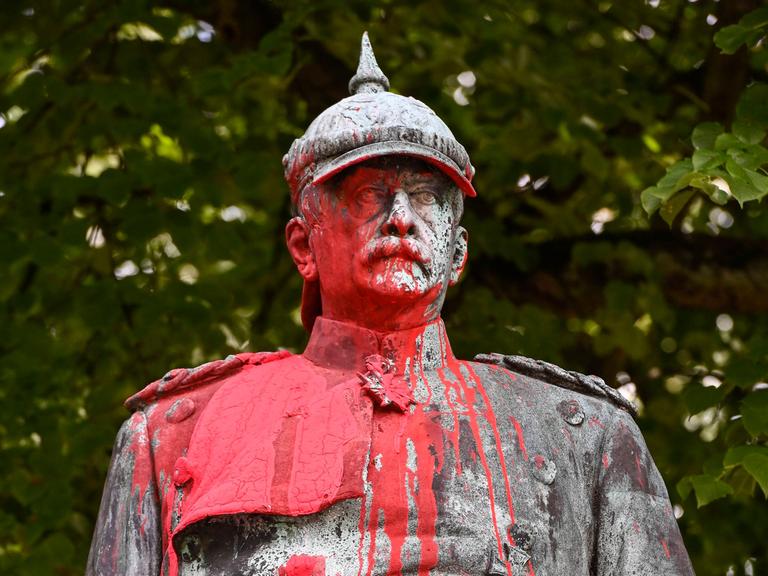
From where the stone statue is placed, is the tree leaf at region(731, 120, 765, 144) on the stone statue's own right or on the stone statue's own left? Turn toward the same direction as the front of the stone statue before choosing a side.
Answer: on the stone statue's own left

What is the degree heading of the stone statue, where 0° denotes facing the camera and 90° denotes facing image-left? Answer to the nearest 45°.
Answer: approximately 0°

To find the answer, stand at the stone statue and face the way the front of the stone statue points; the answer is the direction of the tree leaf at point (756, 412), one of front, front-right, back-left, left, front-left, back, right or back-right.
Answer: back-left

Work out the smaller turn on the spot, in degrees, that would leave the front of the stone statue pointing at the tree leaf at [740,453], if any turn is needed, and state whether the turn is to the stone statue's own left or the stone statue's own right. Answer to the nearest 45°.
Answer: approximately 135° to the stone statue's own left

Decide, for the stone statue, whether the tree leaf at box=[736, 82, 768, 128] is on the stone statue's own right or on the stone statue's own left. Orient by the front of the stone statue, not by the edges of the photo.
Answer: on the stone statue's own left
